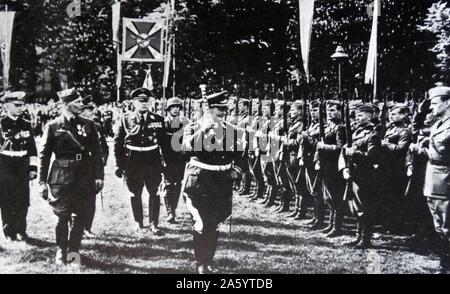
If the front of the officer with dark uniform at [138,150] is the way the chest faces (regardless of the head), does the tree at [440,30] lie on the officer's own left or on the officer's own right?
on the officer's own left

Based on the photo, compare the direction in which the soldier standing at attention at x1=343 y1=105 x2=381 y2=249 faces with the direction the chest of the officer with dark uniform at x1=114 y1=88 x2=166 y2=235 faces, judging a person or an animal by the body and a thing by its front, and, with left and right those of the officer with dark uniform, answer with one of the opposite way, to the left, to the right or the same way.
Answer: to the right

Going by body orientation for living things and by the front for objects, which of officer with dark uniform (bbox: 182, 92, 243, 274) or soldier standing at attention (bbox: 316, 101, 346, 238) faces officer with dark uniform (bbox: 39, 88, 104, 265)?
the soldier standing at attention

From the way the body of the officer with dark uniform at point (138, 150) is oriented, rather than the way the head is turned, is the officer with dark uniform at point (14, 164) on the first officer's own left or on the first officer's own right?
on the first officer's own right

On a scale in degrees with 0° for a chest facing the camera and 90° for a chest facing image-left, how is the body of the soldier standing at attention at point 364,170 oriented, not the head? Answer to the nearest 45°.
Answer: approximately 45°

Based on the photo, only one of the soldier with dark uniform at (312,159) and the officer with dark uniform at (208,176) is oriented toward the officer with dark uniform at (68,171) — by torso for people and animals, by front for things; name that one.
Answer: the soldier with dark uniform at (312,159)

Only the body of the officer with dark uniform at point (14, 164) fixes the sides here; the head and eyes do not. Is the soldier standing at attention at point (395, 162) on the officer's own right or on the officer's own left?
on the officer's own left

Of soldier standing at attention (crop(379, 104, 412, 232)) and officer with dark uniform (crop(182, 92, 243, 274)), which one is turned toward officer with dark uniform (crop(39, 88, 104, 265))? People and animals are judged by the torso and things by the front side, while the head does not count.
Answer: the soldier standing at attention

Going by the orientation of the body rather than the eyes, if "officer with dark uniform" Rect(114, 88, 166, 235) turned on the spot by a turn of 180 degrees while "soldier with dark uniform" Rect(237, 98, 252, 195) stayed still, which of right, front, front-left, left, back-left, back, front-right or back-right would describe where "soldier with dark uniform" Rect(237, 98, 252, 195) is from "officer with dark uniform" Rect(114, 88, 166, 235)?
front-right
